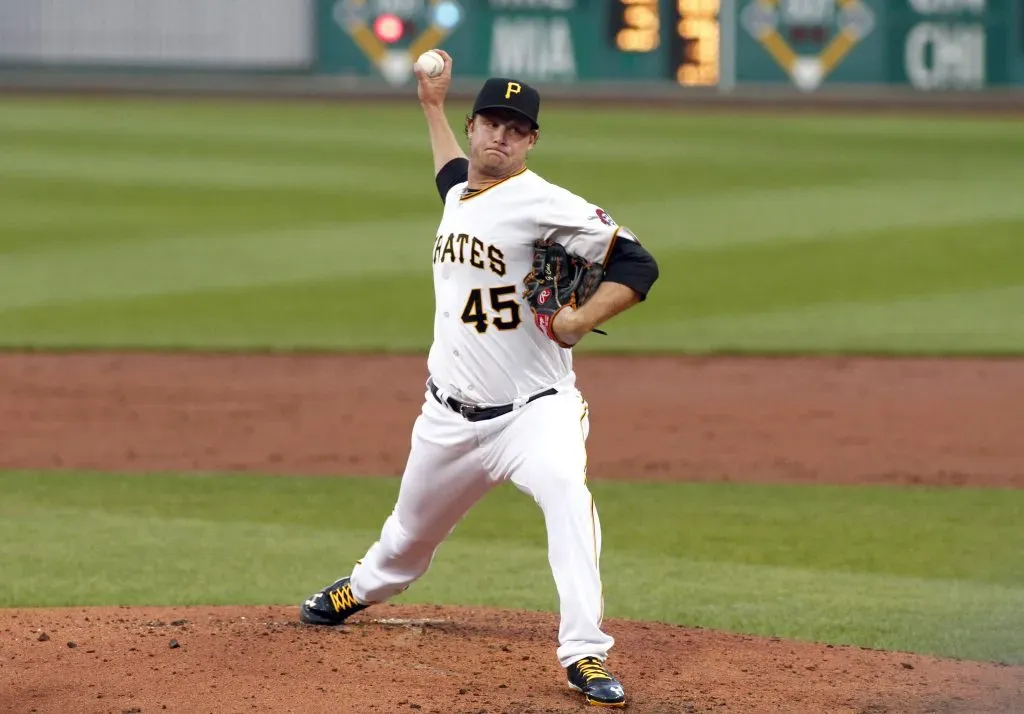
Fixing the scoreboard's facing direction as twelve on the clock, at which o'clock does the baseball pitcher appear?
The baseball pitcher is roughly at 12 o'clock from the scoreboard.

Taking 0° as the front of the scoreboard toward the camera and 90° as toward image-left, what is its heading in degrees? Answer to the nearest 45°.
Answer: approximately 0°
